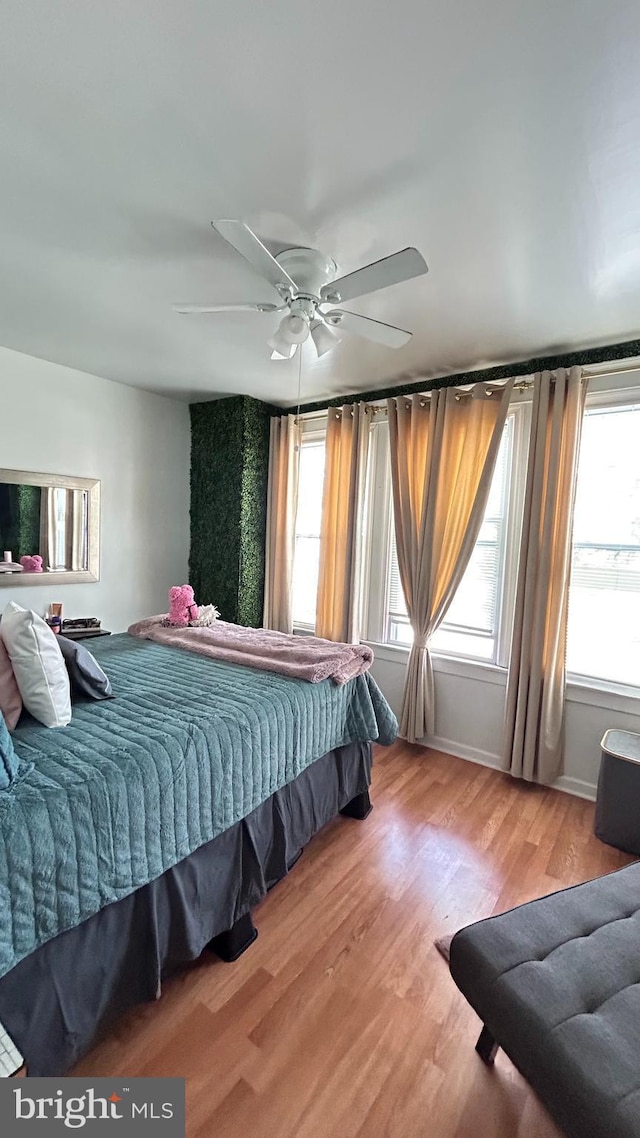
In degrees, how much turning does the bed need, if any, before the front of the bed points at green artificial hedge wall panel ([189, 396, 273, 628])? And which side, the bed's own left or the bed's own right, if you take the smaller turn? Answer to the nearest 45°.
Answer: approximately 45° to the bed's own left

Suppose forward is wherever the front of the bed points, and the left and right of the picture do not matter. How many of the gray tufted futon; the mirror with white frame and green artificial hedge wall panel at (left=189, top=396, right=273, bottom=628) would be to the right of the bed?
1

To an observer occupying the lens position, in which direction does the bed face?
facing away from the viewer and to the right of the viewer

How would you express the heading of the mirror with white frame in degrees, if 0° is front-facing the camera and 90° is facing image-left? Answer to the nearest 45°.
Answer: approximately 315°

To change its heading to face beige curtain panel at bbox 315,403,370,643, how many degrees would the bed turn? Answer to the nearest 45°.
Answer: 0° — it already faces it

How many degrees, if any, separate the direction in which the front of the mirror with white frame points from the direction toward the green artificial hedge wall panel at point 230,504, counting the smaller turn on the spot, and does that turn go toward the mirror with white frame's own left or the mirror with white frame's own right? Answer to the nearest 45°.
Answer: approximately 45° to the mirror with white frame's own left
